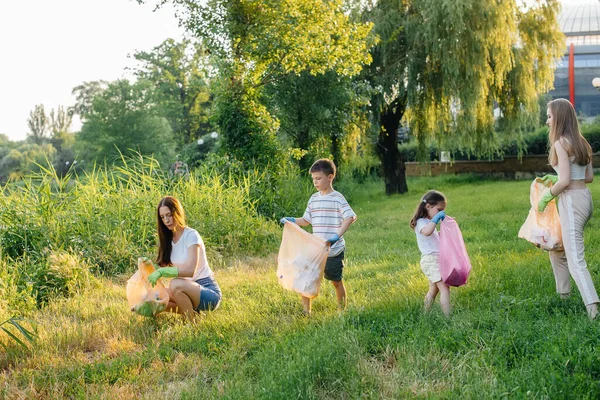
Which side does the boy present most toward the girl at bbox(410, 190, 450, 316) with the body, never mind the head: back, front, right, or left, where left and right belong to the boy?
left

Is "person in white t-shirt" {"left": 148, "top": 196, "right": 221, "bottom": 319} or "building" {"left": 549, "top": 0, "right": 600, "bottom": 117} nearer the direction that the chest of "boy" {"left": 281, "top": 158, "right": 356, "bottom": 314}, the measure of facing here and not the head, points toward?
the person in white t-shirt

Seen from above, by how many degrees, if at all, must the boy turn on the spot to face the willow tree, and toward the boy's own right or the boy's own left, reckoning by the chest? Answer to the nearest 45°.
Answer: approximately 135° to the boy's own right

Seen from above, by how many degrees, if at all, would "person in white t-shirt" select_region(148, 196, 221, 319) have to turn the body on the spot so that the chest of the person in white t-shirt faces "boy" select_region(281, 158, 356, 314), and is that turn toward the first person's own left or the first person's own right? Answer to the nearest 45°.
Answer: approximately 135° to the first person's own left

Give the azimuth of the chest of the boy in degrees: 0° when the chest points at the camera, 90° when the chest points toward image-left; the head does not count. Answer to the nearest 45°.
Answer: approximately 45°

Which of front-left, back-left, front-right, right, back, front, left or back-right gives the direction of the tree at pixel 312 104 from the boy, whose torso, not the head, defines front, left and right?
back-right

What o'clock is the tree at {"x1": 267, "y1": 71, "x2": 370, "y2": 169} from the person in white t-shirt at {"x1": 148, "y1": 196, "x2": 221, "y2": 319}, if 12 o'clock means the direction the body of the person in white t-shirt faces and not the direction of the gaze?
The tree is roughly at 5 o'clock from the person in white t-shirt.

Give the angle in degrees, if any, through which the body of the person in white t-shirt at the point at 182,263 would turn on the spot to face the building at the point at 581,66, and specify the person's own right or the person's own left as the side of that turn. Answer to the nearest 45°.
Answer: approximately 180°

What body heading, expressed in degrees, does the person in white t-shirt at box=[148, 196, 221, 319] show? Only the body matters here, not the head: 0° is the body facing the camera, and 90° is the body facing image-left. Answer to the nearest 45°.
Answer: approximately 45°
